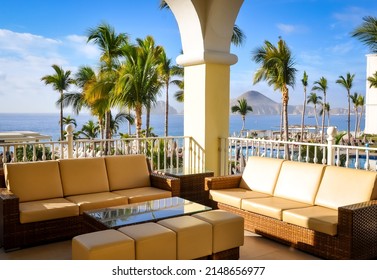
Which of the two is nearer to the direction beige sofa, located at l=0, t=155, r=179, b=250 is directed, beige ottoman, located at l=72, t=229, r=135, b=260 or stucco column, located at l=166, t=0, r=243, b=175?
the beige ottoman

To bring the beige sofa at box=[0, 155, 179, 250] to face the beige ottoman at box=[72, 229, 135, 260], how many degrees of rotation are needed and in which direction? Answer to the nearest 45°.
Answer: approximately 45° to its right

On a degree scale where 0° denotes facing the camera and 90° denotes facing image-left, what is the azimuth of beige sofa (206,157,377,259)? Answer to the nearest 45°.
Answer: approximately 45°

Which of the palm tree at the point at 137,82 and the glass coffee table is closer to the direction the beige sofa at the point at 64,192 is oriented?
the glass coffee table

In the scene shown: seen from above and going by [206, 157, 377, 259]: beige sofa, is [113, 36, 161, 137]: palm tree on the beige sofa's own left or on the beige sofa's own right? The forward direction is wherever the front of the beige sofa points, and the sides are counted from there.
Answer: on the beige sofa's own right

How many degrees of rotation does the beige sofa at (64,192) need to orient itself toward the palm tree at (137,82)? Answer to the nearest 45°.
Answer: approximately 135° to its left

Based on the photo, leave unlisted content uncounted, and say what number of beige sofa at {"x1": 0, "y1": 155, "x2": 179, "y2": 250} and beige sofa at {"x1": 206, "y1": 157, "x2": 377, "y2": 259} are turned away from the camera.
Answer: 0

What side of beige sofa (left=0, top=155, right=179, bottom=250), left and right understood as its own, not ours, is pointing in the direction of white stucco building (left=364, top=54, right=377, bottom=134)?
left

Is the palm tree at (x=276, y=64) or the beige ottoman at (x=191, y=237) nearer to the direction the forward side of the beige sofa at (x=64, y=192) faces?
the beige ottoman

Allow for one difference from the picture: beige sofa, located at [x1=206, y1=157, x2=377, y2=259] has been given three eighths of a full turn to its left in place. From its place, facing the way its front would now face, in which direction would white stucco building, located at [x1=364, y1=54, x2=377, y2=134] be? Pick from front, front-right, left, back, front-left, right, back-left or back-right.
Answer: left

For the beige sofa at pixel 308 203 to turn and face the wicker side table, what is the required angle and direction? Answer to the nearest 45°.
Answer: approximately 90° to its right

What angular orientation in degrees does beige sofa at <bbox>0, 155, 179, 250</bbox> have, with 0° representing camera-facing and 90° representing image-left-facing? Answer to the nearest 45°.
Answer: approximately 315°

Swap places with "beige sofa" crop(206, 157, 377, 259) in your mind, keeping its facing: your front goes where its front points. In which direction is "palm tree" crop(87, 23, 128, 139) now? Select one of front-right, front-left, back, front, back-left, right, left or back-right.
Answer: right

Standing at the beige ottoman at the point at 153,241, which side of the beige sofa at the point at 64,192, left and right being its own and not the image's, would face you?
front

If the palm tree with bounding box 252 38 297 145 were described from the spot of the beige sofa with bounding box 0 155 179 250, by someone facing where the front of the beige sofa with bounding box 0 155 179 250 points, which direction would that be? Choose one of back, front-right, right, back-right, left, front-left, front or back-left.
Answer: left

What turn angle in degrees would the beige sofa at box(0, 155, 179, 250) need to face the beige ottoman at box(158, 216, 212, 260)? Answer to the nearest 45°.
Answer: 0° — it already faces it

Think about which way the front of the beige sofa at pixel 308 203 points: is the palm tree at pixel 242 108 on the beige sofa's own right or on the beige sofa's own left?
on the beige sofa's own right
